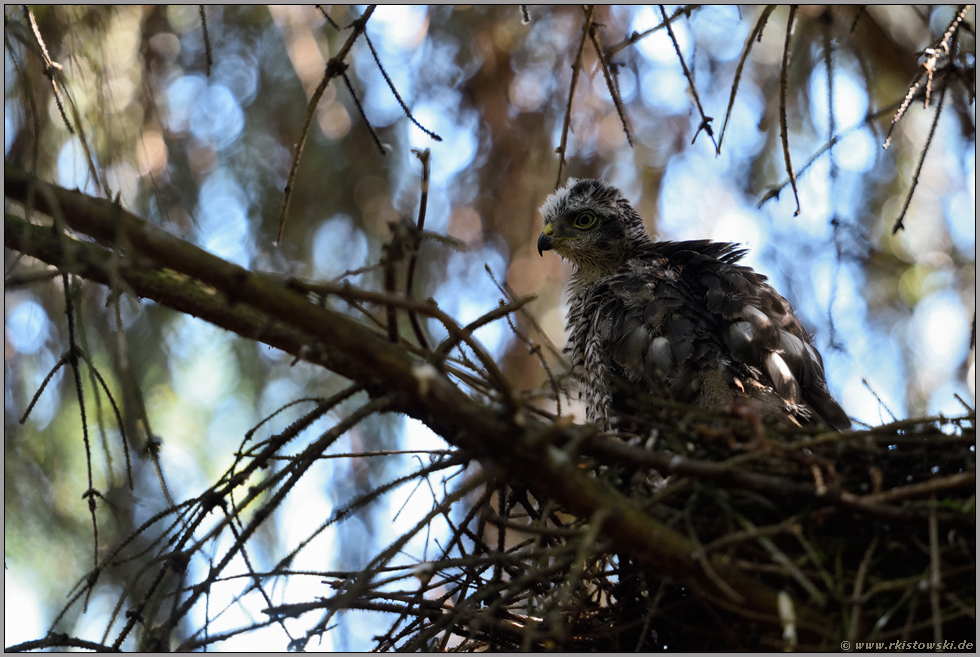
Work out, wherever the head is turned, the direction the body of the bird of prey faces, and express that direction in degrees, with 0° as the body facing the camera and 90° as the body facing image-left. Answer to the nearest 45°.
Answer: approximately 90°

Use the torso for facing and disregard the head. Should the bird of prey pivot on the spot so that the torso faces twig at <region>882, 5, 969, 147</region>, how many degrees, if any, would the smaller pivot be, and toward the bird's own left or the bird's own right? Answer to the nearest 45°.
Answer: approximately 135° to the bird's own left
